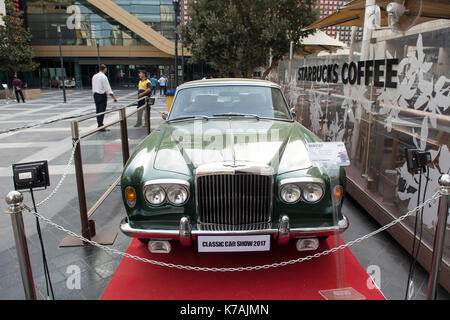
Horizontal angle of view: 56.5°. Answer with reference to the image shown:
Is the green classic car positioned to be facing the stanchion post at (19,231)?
no

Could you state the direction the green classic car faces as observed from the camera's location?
facing the viewer

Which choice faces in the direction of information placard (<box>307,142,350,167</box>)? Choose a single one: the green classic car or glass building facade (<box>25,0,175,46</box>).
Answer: the glass building facade

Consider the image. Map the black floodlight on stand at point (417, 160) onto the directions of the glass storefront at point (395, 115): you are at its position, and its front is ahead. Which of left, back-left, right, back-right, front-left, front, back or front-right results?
front-left

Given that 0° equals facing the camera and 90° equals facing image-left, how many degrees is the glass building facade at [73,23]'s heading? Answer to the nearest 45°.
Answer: approximately 0°

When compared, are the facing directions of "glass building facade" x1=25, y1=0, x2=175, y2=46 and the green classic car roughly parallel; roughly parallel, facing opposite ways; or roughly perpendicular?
roughly parallel

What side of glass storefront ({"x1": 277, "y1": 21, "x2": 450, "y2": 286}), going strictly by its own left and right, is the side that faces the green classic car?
front

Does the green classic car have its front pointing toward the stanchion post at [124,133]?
no

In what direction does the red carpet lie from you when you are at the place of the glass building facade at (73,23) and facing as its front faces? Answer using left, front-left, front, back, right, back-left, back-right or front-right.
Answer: front

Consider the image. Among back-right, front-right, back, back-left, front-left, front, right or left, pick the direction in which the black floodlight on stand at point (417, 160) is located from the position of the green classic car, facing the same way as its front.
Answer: left

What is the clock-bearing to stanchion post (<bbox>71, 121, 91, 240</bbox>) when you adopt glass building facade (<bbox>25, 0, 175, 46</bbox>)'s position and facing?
The stanchion post is roughly at 12 o'clock from the glass building facade.

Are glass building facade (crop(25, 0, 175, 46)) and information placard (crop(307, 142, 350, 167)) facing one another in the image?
no

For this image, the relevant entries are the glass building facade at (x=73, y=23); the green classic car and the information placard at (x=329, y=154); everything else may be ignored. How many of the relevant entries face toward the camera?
3

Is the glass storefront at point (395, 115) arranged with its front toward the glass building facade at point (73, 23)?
no

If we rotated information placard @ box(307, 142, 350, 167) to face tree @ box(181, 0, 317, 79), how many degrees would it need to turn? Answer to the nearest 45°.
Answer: approximately 180°

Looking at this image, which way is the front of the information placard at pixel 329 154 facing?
toward the camera

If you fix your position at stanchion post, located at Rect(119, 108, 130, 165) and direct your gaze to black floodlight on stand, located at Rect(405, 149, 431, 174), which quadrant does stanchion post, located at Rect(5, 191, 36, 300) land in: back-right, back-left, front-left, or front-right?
front-right
